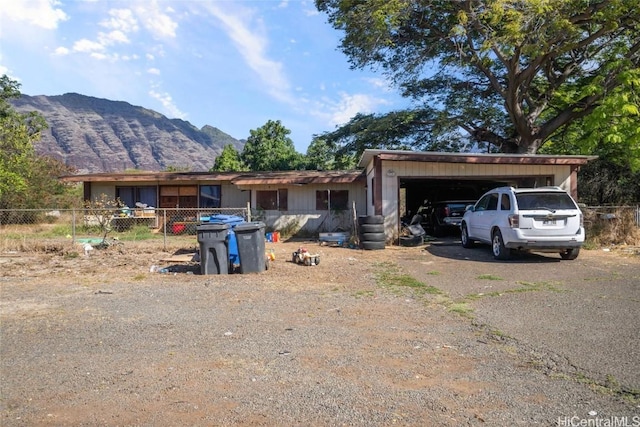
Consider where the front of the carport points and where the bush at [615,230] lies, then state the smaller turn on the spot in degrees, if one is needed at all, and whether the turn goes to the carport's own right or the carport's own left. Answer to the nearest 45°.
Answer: approximately 90° to the carport's own left

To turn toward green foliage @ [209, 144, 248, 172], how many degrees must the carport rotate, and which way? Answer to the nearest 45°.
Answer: approximately 135° to its right

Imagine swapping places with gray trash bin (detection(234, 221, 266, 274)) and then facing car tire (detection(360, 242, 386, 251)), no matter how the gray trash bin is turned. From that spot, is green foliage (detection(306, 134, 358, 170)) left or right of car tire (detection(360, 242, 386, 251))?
left

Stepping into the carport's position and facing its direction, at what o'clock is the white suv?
The white suv is roughly at 11 o'clock from the carport.

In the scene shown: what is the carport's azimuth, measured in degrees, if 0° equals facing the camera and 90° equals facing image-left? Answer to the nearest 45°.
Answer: approximately 0°

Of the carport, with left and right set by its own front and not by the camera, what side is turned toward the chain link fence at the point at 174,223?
right

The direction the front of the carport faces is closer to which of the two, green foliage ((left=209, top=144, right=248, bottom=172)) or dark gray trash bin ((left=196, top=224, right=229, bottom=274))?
the dark gray trash bin

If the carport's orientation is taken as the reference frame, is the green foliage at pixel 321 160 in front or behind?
behind

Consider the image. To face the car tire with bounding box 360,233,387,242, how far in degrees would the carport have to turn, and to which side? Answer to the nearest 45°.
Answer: approximately 45° to its right

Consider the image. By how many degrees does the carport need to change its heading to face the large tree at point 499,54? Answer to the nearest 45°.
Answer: approximately 180°
